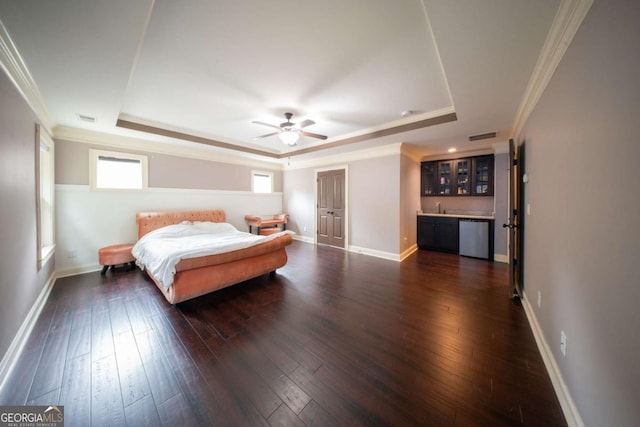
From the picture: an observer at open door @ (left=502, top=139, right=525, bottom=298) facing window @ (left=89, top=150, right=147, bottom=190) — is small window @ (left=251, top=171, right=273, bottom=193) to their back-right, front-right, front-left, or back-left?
front-right

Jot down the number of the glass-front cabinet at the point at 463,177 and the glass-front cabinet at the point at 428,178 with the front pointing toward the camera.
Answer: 2

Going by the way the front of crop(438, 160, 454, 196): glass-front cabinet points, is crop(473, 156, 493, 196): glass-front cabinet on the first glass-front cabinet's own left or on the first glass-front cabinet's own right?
on the first glass-front cabinet's own left

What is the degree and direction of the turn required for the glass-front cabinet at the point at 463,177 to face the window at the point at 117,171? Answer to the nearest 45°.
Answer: approximately 45° to its right

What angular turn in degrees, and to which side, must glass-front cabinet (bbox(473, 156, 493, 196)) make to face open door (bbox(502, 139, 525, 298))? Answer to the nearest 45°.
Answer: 0° — it already faces it

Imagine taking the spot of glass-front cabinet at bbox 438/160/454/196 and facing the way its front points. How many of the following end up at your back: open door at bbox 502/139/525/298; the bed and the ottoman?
0

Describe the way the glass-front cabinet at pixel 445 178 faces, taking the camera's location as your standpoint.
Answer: facing the viewer

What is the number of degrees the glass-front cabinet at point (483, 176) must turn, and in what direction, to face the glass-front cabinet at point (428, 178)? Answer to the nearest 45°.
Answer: approximately 90° to its right

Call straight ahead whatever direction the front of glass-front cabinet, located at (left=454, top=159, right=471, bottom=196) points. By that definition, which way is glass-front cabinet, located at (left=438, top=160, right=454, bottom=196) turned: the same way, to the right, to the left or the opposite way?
the same way

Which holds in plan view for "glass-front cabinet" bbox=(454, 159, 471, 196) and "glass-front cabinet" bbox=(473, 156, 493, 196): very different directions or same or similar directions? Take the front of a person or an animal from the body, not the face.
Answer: same or similar directions

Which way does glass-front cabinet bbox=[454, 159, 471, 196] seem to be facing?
toward the camera

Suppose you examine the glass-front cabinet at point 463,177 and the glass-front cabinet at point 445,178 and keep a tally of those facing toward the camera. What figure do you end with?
2

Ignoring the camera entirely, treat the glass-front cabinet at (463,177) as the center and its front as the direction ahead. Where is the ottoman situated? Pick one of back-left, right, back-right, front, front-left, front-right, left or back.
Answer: front-right

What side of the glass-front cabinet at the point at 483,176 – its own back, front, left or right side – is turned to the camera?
front

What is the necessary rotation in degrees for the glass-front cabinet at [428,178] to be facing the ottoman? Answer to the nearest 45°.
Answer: approximately 45° to its right
